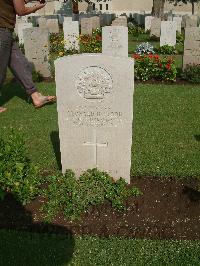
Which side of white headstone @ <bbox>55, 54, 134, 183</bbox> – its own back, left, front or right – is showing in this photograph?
front

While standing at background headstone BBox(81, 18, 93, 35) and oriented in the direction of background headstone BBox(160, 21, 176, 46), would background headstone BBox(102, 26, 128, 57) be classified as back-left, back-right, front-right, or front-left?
front-right

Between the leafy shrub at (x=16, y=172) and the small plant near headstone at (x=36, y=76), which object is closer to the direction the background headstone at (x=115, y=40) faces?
the leafy shrub

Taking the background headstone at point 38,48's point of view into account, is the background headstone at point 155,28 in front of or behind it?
behind

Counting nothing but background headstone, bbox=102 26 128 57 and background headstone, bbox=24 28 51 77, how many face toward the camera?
2

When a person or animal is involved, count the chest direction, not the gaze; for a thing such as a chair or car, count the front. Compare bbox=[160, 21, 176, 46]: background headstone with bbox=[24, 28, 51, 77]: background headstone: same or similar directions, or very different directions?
same or similar directions

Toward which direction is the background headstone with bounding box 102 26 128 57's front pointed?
toward the camera

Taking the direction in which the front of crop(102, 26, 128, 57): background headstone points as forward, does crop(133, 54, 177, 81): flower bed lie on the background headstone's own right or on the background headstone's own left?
on the background headstone's own left

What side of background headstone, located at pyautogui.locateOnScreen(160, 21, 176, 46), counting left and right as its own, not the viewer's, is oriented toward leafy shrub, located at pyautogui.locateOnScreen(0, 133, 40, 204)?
front

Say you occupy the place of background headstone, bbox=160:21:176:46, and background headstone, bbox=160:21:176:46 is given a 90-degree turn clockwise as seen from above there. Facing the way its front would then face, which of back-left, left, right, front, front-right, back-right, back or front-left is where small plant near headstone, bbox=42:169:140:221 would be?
left

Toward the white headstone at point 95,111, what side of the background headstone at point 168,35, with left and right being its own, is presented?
front

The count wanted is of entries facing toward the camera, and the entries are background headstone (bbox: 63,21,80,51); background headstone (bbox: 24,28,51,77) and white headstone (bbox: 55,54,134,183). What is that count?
3

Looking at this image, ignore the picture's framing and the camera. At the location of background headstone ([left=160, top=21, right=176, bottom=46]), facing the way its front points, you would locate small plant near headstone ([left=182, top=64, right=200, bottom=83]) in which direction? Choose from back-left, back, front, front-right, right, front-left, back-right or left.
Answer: front

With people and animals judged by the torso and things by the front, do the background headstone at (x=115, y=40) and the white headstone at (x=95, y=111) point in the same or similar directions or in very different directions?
same or similar directions

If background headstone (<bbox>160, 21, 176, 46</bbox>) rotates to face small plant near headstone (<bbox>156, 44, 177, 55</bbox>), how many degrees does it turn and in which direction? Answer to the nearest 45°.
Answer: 0° — it already faces it

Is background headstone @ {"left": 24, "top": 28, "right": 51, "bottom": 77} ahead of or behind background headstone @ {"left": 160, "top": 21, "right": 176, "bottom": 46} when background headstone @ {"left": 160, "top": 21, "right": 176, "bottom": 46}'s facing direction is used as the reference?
ahead

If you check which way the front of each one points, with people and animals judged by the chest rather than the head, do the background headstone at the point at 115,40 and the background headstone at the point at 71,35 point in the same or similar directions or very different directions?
same or similar directions

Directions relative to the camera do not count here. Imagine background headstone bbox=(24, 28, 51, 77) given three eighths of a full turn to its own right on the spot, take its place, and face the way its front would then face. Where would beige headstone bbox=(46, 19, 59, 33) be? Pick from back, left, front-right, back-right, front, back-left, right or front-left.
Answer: front-right

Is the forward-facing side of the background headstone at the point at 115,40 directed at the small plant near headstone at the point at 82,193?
yes

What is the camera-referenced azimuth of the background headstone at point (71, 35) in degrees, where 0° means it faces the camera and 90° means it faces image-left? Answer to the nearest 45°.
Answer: approximately 0°

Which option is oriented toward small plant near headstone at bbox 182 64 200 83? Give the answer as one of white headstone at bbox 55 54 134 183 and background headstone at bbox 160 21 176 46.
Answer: the background headstone

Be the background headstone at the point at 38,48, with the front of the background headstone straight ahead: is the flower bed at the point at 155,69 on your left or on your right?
on your left
